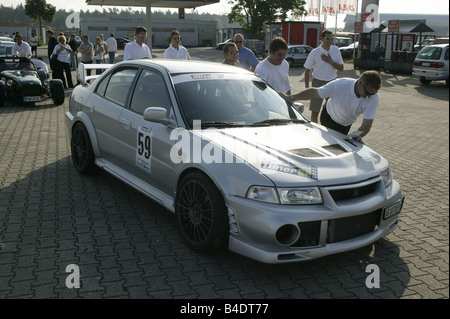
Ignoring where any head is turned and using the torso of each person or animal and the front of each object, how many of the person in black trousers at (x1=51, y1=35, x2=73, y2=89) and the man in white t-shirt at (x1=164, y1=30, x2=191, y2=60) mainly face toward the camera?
2

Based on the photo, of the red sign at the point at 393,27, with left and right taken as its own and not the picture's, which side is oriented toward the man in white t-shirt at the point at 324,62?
front

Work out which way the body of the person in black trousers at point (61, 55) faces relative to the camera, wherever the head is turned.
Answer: toward the camera

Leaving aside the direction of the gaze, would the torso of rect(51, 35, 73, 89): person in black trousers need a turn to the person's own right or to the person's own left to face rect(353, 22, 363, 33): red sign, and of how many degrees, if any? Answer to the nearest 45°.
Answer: approximately 135° to the person's own left

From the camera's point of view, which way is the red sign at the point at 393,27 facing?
toward the camera

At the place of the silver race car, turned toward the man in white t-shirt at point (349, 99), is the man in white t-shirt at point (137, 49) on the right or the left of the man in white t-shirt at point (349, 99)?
left

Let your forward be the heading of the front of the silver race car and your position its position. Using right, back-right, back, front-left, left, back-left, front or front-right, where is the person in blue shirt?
back-left

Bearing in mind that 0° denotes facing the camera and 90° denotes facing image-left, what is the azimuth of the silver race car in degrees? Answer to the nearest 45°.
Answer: approximately 315°

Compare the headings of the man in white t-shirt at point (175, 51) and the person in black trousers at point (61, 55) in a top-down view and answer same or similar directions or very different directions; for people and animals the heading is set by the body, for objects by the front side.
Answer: same or similar directions

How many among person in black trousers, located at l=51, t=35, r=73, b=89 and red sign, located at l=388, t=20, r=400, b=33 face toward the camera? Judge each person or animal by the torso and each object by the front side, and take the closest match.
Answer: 2

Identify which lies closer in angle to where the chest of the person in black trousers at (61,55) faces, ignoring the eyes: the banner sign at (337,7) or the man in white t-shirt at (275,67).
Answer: the man in white t-shirt

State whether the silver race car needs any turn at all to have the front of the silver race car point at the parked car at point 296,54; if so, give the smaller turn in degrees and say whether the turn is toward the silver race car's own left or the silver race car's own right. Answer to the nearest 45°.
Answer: approximately 135° to the silver race car's own left
